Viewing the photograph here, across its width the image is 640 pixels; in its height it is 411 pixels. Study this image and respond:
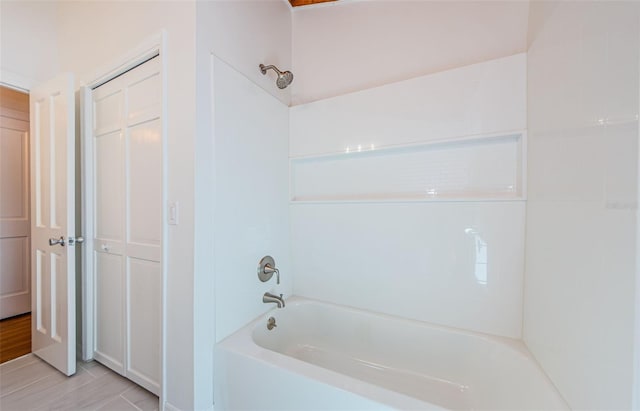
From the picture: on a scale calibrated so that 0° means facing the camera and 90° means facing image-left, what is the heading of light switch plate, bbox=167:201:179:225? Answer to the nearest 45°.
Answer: approximately 45°

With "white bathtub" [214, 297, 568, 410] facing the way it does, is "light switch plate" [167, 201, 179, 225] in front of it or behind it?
in front

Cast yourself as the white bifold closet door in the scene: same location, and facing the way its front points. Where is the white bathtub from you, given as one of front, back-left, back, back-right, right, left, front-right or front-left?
left

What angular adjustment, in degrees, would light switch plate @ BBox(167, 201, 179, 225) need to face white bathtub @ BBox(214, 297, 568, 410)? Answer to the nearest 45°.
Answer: approximately 90° to its left

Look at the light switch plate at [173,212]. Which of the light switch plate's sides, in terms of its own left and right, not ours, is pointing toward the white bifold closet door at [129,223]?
right

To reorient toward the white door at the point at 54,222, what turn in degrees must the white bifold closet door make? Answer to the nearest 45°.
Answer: approximately 90° to its right

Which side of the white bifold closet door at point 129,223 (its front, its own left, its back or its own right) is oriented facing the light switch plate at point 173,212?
left

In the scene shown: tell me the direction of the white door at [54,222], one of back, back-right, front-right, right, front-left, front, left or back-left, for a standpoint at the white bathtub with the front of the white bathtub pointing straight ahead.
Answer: front-right

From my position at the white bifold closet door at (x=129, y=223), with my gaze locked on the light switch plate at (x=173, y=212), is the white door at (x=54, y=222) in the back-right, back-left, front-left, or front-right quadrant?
back-right

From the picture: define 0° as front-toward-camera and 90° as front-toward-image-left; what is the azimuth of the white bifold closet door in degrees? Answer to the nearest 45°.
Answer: approximately 45°

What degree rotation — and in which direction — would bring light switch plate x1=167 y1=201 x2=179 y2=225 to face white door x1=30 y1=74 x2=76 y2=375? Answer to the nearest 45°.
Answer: approximately 90° to its right
